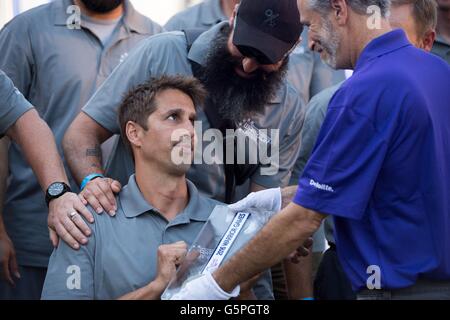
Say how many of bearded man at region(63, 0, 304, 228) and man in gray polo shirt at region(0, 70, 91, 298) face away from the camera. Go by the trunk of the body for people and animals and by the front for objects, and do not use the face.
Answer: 0

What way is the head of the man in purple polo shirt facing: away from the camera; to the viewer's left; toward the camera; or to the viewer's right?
to the viewer's left

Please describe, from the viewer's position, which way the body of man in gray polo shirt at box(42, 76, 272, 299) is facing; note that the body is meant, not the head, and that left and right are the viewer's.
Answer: facing the viewer and to the right of the viewer

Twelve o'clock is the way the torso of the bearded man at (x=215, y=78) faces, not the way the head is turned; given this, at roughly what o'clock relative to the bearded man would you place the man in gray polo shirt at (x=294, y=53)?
The man in gray polo shirt is roughly at 7 o'clock from the bearded man.
